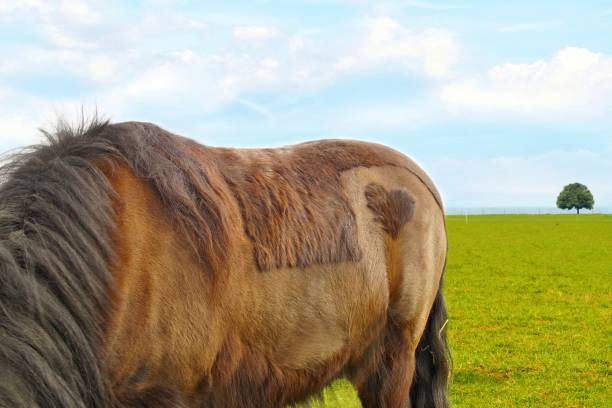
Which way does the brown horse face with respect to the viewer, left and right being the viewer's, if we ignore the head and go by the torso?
facing the viewer and to the left of the viewer
